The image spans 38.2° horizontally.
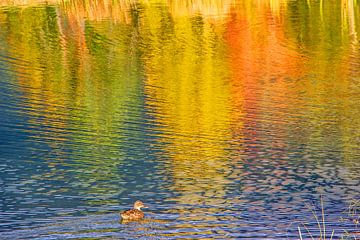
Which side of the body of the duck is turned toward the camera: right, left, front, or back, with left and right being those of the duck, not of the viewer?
right
